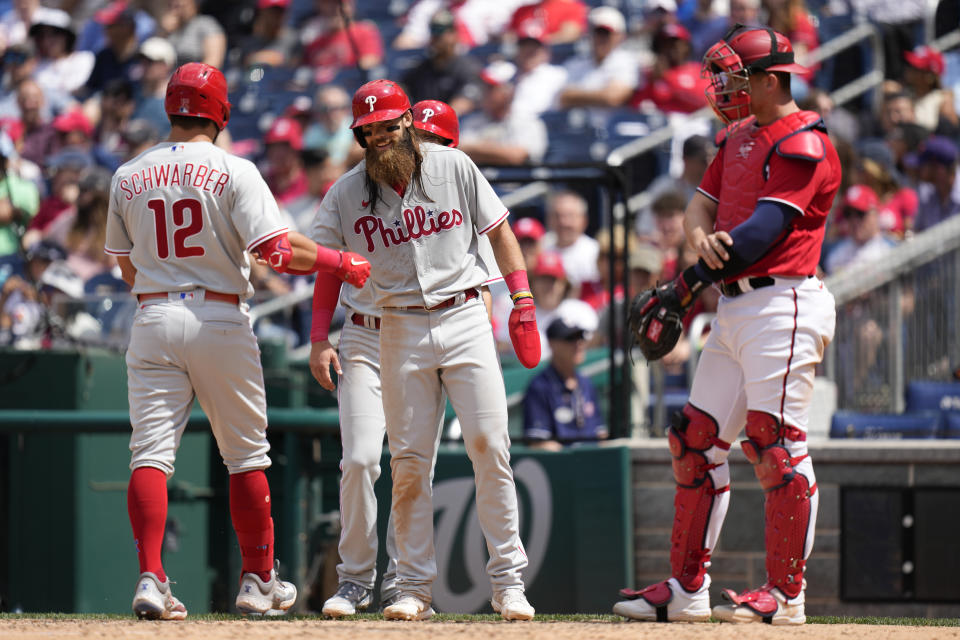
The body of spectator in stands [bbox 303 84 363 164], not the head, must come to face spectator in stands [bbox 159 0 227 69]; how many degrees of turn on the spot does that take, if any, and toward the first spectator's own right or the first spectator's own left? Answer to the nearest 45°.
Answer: approximately 135° to the first spectator's own right

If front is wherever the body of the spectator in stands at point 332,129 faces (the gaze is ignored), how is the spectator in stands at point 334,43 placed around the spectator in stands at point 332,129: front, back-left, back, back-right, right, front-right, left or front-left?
back

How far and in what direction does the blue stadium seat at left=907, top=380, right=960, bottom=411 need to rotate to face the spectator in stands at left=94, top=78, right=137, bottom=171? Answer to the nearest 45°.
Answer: approximately 135° to its right

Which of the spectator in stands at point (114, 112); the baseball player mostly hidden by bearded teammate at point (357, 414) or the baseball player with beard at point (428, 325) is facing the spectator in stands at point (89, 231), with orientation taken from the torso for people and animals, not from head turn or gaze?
the spectator in stands at point (114, 112)

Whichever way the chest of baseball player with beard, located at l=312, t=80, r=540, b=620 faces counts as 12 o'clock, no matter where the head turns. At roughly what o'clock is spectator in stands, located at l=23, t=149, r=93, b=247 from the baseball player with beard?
The spectator in stands is roughly at 5 o'clock from the baseball player with beard.

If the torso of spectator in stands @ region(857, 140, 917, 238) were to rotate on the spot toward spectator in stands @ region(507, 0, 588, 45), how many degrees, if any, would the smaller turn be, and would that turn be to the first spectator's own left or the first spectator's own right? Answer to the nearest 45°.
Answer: approximately 90° to the first spectator's own right

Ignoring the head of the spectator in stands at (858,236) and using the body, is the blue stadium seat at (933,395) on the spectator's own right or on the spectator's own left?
on the spectator's own left
